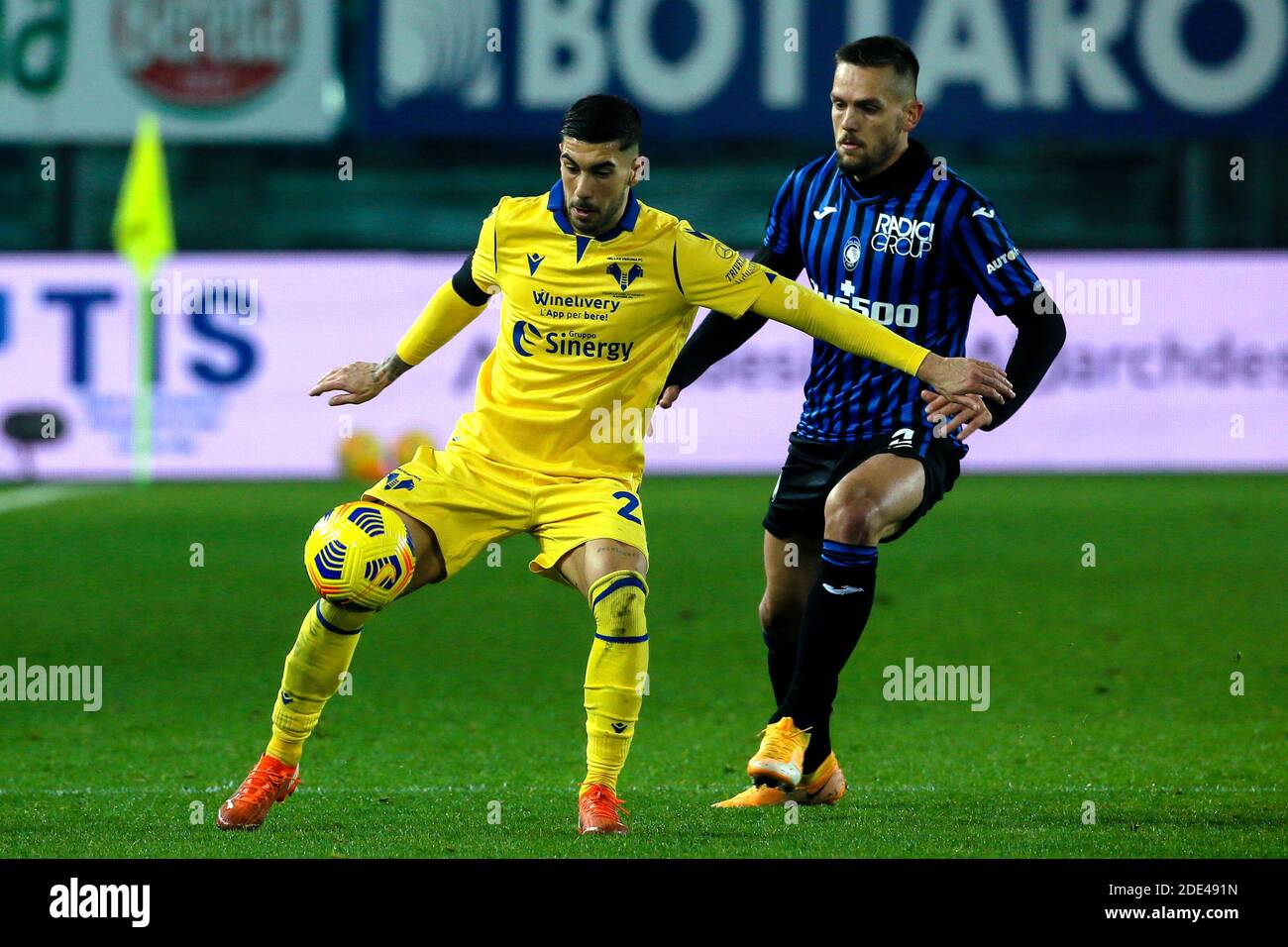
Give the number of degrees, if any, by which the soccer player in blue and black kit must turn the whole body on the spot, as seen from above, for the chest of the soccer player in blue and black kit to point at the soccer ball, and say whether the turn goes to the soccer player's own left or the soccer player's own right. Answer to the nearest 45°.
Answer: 0° — they already face it

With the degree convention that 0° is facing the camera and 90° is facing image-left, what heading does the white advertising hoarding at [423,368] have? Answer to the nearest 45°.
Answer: approximately 0°

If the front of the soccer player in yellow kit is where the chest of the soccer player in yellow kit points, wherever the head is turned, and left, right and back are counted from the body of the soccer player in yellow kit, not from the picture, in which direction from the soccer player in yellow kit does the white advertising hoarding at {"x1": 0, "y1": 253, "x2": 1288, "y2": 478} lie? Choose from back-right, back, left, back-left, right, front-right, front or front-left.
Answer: back

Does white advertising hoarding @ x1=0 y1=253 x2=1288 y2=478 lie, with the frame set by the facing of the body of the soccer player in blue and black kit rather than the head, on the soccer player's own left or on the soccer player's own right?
on the soccer player's own right

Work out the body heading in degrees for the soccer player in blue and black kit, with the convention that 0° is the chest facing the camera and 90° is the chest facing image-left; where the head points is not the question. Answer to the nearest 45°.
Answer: approximately 45°

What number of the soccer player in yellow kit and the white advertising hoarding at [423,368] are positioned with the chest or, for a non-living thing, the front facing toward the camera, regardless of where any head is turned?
2

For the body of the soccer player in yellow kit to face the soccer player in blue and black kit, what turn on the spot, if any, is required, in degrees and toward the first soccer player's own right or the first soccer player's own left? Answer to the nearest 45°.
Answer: approximately 90° to the first soccer player's own left

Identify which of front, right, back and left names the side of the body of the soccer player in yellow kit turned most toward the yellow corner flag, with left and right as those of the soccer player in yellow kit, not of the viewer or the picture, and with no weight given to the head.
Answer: back

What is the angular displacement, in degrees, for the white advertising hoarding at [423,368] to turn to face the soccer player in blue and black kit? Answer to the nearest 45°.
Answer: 0° — it already faces them
